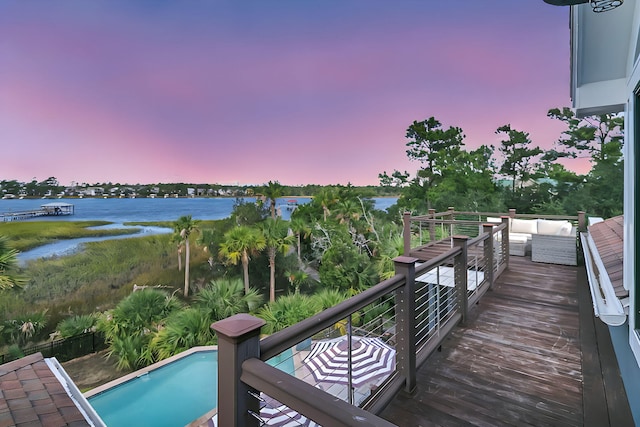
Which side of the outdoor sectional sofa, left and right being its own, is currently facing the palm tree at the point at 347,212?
right

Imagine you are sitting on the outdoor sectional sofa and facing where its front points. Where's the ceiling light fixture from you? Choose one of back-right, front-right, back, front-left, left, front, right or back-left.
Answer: front-left

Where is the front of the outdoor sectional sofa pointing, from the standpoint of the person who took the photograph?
facing the viewer and to the left of the viewer

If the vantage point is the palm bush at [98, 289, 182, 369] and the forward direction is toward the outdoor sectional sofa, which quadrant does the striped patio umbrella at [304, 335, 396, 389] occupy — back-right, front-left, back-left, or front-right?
front-right

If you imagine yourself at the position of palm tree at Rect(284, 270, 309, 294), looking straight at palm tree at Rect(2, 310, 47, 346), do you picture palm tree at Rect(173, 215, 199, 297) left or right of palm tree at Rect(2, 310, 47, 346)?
right

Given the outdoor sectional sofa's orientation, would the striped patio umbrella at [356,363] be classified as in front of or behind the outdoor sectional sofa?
in front

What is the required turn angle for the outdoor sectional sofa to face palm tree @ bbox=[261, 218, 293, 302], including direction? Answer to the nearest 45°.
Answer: approximately 90° to its right

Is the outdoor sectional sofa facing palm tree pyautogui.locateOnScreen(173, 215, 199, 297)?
no

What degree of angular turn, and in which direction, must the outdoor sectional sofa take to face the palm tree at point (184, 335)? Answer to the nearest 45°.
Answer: approximately 45° to its right

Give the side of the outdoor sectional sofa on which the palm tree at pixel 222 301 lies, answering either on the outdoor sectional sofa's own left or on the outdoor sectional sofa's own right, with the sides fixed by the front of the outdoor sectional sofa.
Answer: on the outdoor sectional sofa's own right

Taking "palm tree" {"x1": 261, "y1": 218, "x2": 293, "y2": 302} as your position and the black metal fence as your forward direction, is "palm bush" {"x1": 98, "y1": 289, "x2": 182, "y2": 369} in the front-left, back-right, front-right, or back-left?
front-left
